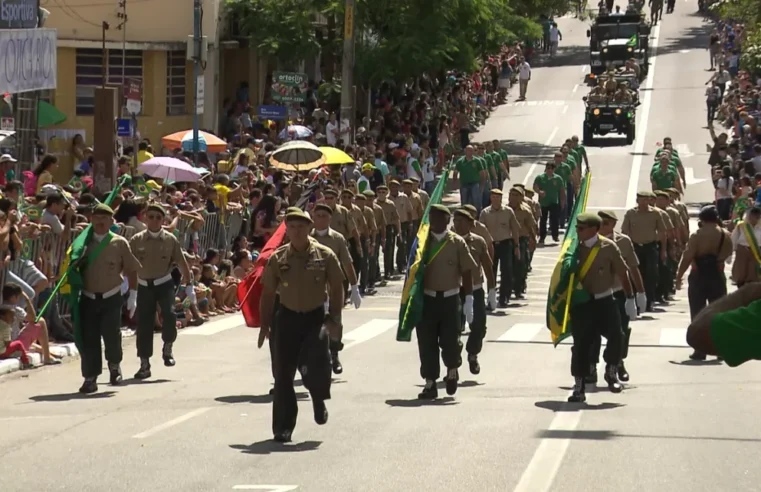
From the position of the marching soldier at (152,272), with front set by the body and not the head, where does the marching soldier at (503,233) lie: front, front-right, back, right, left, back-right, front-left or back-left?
back-left

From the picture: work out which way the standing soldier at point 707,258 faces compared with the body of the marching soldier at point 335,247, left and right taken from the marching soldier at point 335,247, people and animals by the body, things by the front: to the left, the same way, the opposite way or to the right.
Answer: the opposite way

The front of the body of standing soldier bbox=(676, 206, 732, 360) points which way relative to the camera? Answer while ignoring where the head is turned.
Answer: away from the camera

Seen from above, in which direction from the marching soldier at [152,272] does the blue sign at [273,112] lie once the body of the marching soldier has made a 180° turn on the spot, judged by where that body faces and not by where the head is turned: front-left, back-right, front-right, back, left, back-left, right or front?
front

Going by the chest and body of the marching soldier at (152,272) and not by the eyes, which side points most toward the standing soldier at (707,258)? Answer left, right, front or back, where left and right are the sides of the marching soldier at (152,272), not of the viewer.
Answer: left

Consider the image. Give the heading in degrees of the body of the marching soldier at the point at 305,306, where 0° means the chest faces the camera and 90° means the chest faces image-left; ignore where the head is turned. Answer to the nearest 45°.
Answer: approximately 0°

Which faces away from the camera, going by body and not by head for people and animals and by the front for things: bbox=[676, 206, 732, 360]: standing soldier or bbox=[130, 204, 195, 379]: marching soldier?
bbox=[676, 206, 732, 360]: standing soldier

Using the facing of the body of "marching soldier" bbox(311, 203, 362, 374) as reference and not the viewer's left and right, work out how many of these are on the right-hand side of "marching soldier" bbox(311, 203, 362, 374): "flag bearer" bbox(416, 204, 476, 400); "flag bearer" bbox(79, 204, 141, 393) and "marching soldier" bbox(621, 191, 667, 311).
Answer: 1

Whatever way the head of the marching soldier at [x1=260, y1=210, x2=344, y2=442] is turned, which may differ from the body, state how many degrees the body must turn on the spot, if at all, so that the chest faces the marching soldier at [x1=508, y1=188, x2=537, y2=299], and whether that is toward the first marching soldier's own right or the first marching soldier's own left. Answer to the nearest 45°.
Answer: approximately 180°

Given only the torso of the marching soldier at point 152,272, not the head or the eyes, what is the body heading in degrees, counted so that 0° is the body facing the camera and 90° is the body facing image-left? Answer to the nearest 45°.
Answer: approximately 0°

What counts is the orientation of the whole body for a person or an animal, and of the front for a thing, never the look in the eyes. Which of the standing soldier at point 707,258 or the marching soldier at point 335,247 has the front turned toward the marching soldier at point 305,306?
the marching soldier at point 335,247

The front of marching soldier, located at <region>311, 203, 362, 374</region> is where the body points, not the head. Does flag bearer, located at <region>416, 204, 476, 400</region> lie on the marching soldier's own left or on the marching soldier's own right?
on the marching soldier's own left
